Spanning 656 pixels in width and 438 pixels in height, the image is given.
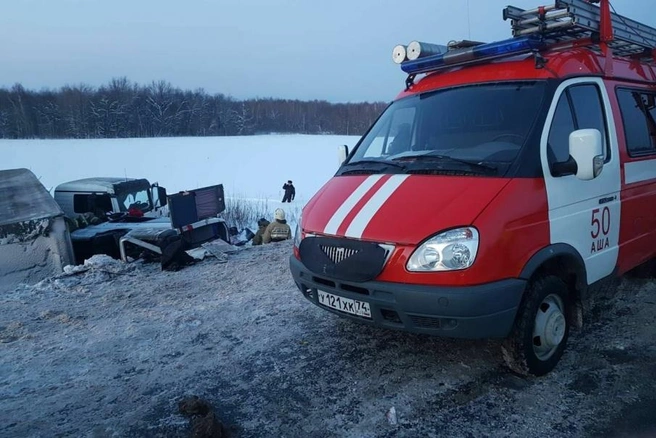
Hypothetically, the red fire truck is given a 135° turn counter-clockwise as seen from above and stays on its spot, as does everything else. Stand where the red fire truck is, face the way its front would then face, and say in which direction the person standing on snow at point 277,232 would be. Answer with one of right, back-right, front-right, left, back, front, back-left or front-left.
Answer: back-left

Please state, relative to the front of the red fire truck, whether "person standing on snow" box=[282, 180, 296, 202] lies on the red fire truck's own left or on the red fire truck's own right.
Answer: on the red fire truck's own right
